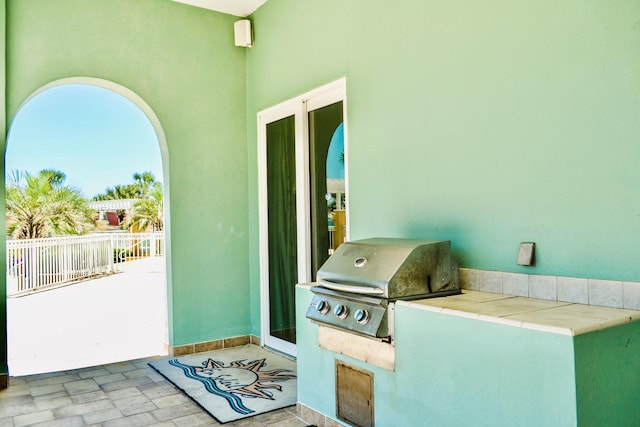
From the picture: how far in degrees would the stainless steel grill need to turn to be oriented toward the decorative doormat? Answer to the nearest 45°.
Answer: approximately 90° to its right

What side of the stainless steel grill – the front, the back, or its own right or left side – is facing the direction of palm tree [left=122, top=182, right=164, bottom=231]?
right

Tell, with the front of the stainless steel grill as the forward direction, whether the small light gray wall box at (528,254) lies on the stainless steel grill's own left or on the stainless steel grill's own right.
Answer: on the stainless steel grill's own left

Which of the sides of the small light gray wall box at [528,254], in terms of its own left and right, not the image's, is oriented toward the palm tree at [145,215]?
right

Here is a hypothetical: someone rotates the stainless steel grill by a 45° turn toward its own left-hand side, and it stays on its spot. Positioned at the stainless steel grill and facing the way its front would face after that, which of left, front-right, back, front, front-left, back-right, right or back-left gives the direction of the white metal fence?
back-right

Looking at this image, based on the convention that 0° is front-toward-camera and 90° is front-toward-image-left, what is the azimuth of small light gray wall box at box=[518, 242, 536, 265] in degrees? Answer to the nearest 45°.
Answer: approximately 45°

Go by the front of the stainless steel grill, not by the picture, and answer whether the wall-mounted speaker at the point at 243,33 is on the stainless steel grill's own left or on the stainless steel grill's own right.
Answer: on the stainless steel grill's own right

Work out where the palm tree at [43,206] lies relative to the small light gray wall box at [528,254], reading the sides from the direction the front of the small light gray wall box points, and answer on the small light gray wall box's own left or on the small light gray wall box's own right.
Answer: on the small light gray wall box's own right

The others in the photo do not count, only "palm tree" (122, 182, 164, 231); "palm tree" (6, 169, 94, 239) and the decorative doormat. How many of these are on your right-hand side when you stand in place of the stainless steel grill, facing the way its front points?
3
